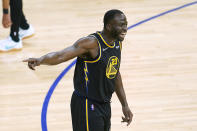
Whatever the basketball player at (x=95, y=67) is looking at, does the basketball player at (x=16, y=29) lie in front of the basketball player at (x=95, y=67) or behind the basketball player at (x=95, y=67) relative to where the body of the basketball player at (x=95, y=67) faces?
behind

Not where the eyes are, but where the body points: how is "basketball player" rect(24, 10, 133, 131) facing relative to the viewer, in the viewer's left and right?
facing the viewer and to the right of the viewer
